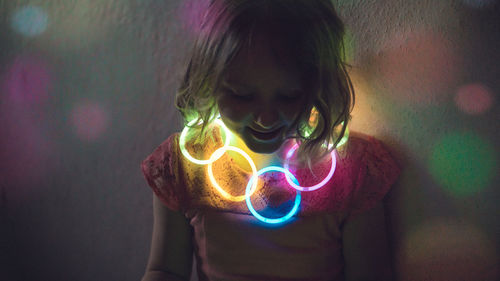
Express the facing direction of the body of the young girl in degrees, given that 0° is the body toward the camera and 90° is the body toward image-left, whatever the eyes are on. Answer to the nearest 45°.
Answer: approximately 0°
